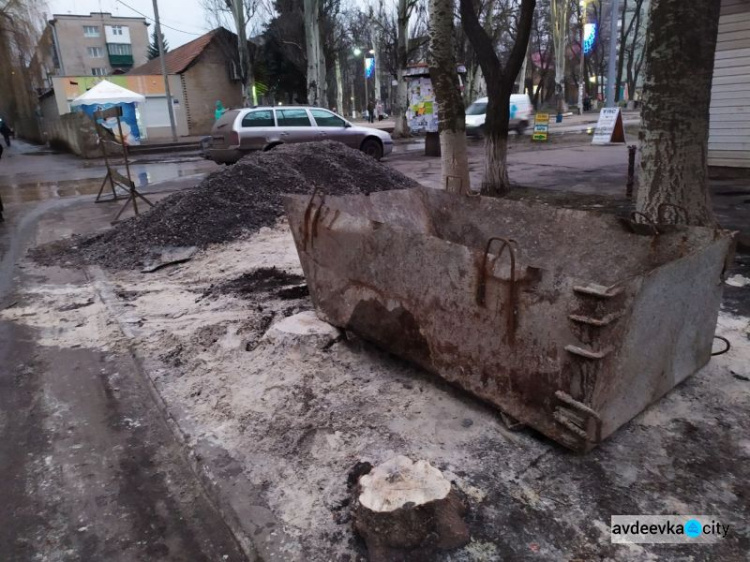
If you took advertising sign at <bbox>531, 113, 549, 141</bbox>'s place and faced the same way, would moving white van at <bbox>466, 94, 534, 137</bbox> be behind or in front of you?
behind

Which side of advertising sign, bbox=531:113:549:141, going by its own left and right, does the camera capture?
front

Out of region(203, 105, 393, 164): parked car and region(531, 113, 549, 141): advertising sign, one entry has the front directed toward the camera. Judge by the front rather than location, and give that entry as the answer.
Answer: the advertising sign

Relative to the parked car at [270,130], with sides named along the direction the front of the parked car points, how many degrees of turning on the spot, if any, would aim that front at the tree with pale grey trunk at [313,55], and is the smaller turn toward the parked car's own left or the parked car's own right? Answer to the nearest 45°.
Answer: approximately 45° to the parked car's own left

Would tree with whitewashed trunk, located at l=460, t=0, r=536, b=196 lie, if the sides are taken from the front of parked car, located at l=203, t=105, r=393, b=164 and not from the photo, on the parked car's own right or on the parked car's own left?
on the parked car's own right

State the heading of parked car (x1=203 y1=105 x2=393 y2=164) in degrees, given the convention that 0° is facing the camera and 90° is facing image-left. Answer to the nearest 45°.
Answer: approximately 225°

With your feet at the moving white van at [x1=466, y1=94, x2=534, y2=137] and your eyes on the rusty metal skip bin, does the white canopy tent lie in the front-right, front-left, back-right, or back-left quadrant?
front-right

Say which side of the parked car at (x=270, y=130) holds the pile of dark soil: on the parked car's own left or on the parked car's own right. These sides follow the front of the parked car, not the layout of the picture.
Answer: on the parked car's own right

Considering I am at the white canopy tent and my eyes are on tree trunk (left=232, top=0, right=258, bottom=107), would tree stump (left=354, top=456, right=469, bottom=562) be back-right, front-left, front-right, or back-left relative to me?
back-right

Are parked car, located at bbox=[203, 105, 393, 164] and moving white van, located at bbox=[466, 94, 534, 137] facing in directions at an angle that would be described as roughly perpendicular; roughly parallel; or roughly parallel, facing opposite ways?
roughly parallel, facing opposite ways

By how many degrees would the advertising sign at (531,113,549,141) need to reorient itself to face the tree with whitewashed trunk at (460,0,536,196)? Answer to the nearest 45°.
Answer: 0° — it already faces it

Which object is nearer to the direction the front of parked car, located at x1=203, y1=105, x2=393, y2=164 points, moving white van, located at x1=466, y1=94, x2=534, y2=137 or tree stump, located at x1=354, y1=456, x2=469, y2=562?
the moving white van

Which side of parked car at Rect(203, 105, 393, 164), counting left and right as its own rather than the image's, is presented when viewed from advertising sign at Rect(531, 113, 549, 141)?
front

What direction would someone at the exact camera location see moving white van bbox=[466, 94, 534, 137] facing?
facing the viewer and to the left of the viewer

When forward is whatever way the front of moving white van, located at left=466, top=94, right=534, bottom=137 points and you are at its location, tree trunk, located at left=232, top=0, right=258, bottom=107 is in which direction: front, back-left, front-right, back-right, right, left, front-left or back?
front-right

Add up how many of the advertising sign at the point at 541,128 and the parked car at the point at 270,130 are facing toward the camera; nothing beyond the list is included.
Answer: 1

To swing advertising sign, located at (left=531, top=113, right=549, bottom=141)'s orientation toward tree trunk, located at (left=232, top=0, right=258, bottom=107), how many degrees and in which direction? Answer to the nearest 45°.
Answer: approximately 90° to its right

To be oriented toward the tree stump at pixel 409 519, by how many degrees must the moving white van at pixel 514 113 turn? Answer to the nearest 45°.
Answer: approximately 45° to its left
